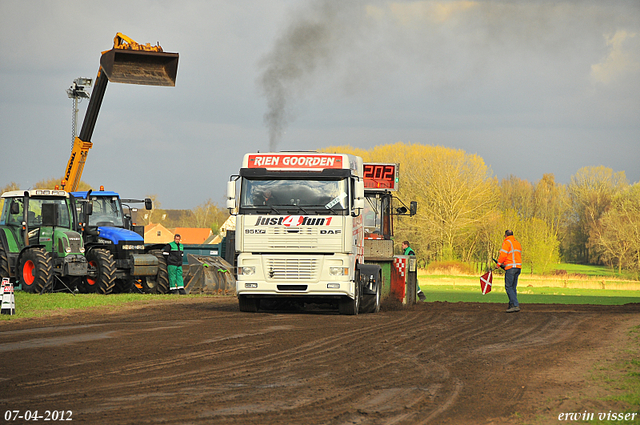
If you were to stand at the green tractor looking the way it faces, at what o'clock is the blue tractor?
The blue tractor is roughly at 10 o'clock from the green tractor.

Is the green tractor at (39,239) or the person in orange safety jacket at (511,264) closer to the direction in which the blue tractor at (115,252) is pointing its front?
the person in orange safety jacket

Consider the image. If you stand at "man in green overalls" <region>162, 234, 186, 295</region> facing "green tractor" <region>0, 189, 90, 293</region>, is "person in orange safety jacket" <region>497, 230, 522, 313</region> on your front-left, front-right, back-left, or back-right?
back-left

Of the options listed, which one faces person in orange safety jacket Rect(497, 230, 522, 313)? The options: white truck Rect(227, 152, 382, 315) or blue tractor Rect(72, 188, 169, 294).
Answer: the blue tractor

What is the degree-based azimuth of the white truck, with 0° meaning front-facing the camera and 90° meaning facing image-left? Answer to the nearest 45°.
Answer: approximately 0°

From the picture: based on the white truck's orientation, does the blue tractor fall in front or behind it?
behind

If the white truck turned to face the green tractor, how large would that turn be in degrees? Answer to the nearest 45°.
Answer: approximately 135° to its right

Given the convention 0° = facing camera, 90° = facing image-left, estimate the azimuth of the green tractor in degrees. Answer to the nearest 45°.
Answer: approximately 315°

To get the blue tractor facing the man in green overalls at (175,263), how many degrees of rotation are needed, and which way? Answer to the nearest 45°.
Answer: approximately 45° to its left

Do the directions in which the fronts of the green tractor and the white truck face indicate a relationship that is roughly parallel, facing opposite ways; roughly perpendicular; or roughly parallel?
roughly perpendicular
